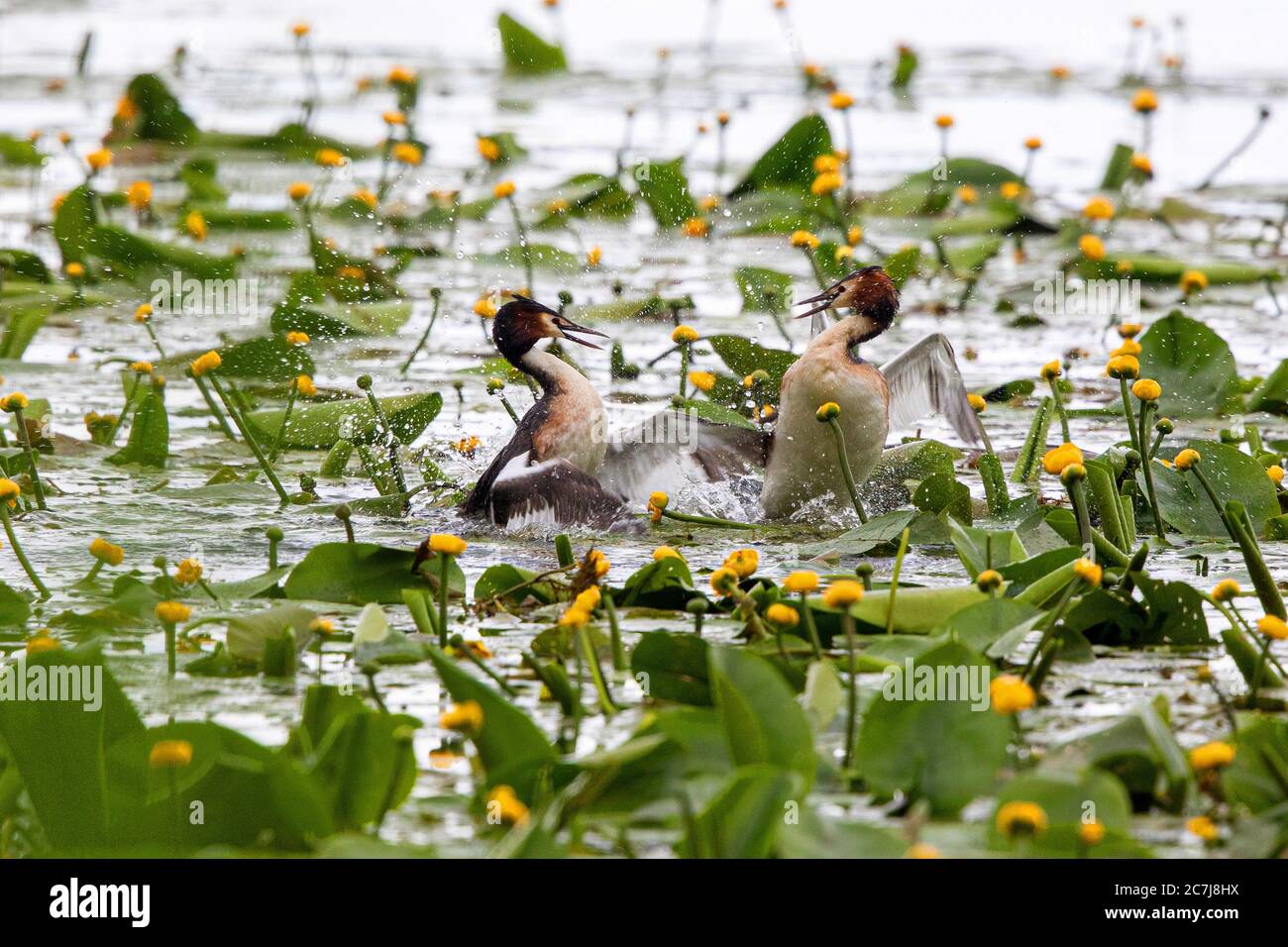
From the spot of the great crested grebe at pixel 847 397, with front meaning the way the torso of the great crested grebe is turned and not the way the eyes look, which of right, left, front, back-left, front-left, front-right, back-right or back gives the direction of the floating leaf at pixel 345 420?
front-right

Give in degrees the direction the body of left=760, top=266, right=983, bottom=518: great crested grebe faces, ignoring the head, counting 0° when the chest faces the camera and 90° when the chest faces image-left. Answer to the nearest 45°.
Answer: approximately 45°

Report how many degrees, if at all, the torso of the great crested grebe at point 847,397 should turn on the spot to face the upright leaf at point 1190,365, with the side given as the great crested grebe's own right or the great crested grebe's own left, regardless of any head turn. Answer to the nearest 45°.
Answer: approximately 180°

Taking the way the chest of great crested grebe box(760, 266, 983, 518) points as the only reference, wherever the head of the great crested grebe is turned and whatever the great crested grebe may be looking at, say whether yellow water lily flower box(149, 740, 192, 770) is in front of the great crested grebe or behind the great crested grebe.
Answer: in front

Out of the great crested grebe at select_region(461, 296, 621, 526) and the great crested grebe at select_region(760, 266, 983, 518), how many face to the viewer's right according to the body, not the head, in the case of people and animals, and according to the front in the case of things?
1

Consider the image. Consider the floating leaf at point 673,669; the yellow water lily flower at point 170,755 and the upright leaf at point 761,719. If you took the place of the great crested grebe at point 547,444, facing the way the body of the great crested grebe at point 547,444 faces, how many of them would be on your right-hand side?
3

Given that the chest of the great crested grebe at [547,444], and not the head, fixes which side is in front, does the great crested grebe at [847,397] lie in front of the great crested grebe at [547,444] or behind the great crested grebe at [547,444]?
in front

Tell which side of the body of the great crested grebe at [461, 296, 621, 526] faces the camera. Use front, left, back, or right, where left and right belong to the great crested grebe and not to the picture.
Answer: right

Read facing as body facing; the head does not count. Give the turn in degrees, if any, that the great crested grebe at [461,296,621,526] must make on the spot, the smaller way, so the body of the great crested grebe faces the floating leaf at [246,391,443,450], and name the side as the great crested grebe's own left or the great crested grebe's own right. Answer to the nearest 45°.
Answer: approximately 135° to the great crested grebe's own left

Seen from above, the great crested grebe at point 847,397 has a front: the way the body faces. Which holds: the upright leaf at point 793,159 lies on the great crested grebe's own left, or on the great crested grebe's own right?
on the great crested grebe's own right

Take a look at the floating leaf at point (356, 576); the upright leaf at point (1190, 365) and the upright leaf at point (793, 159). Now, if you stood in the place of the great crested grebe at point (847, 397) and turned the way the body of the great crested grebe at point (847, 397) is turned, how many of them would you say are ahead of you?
1

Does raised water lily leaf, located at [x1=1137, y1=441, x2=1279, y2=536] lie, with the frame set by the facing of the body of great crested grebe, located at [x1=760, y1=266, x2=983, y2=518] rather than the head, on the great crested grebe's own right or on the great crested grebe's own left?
on the great crested grebe's own left

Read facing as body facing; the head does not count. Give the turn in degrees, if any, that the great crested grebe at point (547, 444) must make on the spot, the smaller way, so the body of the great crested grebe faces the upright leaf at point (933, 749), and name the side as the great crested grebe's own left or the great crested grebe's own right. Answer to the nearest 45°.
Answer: approximately 90° to the great crested grebe's own right
